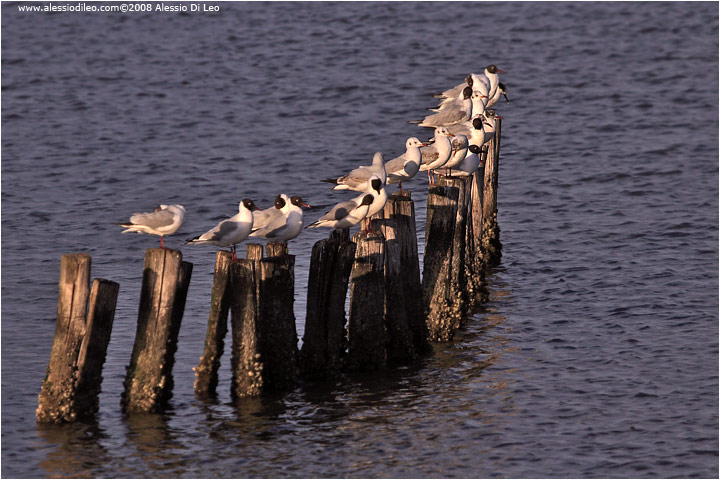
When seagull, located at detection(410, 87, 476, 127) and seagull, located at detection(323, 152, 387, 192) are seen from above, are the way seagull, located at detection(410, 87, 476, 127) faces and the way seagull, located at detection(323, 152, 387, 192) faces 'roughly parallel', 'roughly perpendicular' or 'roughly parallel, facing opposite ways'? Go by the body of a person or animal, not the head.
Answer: roughly parallel

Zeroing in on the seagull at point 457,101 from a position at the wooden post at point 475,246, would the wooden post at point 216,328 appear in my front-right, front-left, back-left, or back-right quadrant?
back-left

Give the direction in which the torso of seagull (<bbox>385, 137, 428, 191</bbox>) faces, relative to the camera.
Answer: to the viewer's right

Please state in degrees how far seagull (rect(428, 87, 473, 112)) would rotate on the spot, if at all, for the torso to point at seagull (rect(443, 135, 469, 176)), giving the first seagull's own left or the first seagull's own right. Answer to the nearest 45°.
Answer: approximately 90° to the first seagull's own right

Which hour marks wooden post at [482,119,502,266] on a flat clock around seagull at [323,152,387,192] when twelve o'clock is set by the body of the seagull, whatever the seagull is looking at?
The wooden post is roughly at 10 o'clock from the seagull.

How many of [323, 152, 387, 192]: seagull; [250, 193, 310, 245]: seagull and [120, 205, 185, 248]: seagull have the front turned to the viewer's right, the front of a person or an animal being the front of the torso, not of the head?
3

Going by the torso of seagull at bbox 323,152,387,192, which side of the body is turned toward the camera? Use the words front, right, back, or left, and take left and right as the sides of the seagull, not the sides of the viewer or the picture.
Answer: right

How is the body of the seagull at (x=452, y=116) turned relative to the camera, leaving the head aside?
to the viewer's right

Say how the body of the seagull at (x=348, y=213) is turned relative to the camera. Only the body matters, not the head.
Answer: to the viewer's right

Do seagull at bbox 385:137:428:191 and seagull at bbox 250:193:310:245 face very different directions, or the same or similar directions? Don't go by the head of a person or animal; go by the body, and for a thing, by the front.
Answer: same or similar directions

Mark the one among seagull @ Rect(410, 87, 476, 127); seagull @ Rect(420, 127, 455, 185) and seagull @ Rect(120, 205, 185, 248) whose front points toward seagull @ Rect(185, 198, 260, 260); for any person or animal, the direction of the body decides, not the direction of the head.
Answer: seagull @ Rect(120, 205, 185, 248)

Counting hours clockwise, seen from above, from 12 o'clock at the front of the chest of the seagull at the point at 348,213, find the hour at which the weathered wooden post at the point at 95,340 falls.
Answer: The weathered wooden post is roughly at 5 o'clock from the seagull.

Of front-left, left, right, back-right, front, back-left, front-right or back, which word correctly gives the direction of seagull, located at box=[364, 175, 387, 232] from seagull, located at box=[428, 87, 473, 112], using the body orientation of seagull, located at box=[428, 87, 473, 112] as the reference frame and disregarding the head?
right

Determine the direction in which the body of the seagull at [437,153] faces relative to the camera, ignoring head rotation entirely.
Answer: to the viewer's right

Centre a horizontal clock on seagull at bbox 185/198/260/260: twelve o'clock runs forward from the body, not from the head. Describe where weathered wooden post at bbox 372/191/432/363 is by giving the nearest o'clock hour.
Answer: The weathered wooden post is roughly at 11 o'clock from the seagull.

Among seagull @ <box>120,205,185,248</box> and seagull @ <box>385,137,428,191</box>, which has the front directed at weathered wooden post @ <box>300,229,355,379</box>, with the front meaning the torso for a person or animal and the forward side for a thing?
seagull @ <box>120,205,185,248</box>
